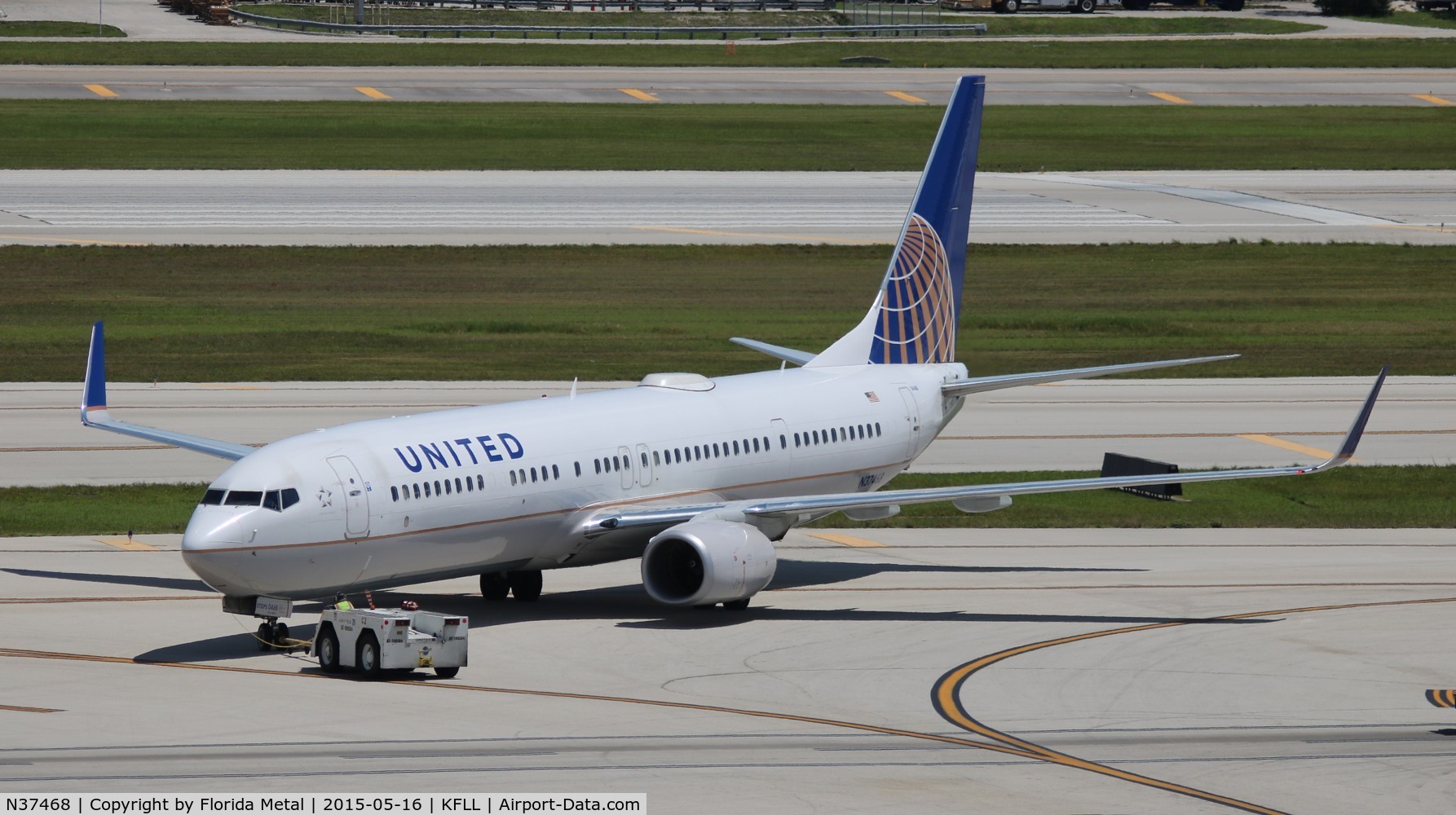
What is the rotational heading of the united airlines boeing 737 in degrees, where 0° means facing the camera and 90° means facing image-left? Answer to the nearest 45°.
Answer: approximately 45°
